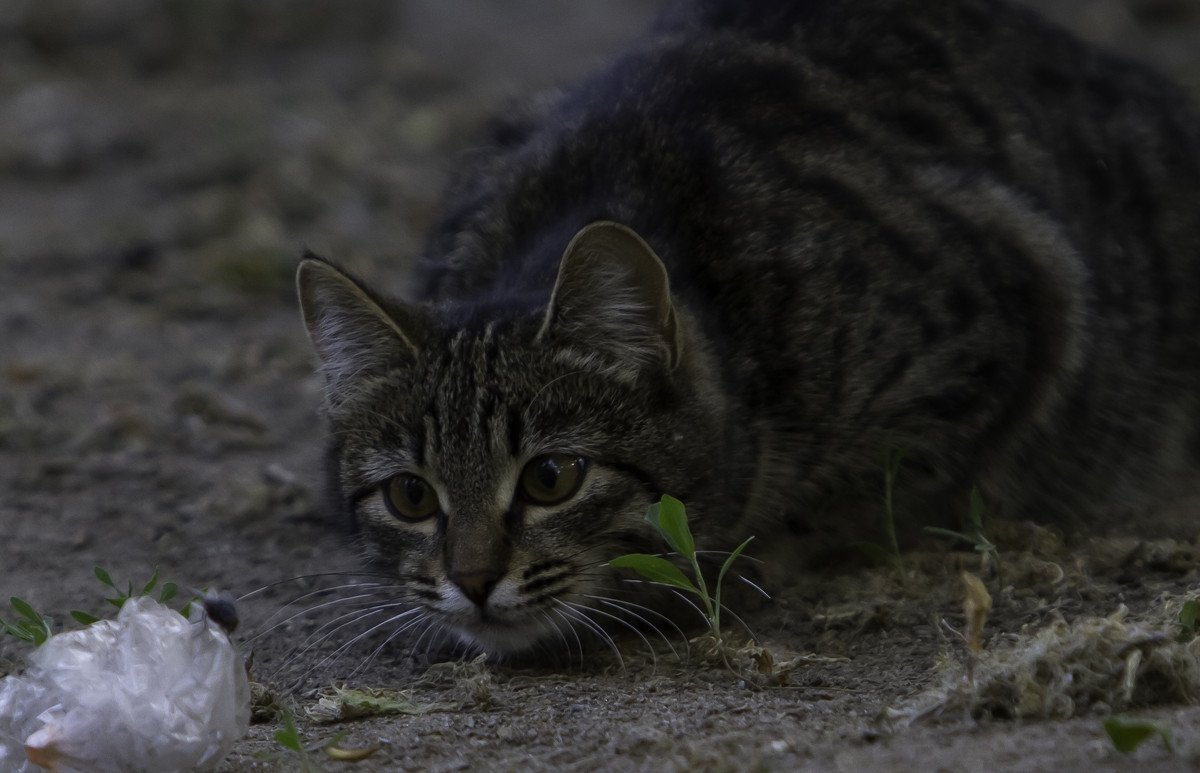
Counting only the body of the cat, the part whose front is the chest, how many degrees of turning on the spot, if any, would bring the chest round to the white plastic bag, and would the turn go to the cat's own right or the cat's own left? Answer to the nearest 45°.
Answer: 0° — it already faces it

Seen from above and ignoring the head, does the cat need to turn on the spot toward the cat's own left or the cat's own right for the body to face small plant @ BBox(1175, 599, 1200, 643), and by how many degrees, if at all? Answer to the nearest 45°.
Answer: approximately 90° to the cat's own left

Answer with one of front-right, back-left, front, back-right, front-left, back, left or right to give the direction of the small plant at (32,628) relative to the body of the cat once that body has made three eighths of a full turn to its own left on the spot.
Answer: back-right

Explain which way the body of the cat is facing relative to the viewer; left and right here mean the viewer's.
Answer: facing the viewer and to the left of the viewer
